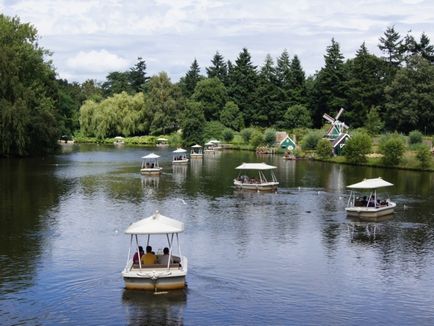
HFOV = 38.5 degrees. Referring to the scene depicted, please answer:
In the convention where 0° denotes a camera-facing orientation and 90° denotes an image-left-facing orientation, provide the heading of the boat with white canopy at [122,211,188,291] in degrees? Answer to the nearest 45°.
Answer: approximately 180°
